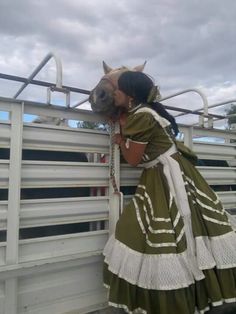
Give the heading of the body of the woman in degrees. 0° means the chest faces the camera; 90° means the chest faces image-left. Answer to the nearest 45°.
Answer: approximately 90°
